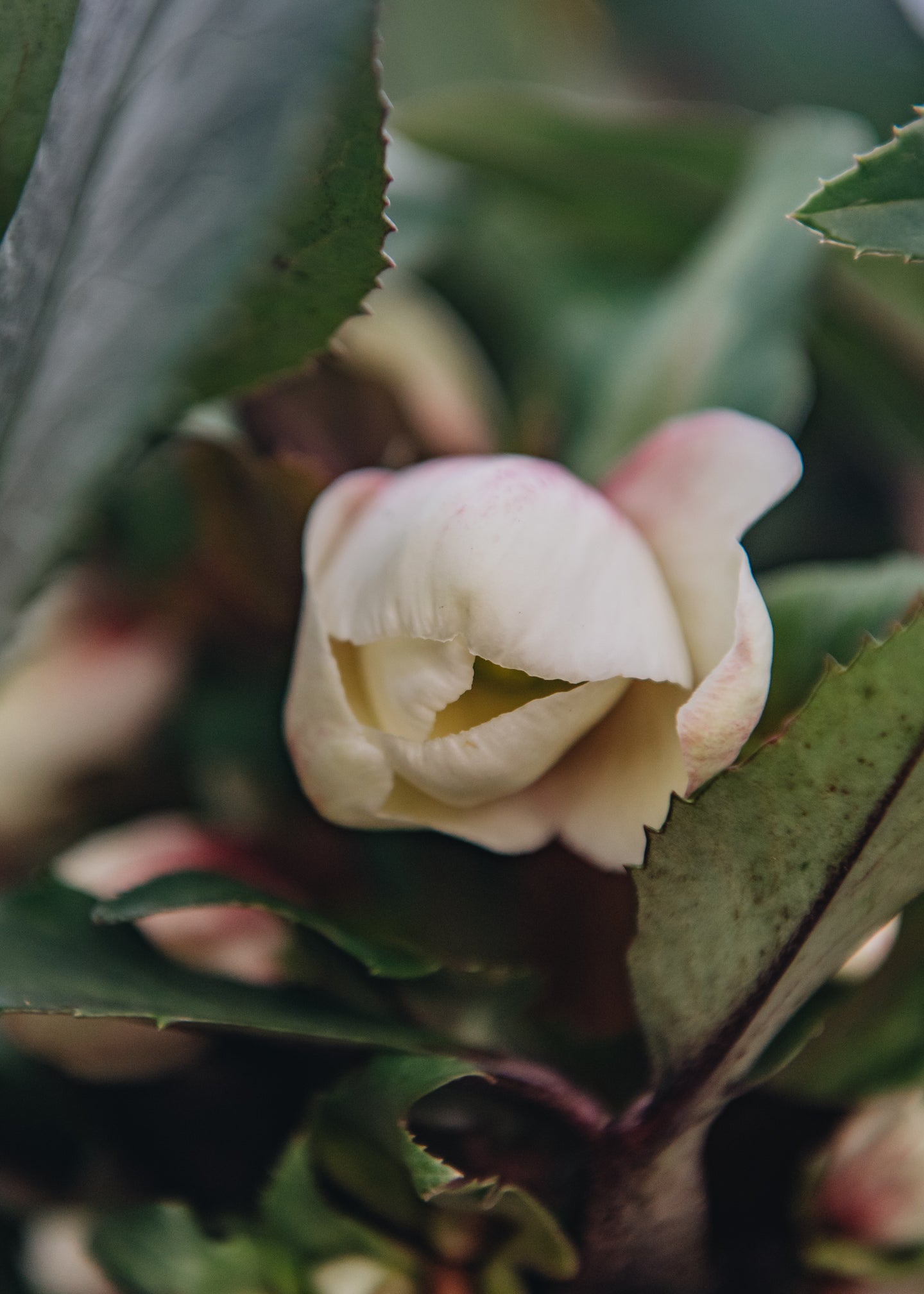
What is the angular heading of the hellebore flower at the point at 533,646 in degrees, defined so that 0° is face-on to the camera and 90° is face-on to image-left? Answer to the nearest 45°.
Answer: approximately 0°
